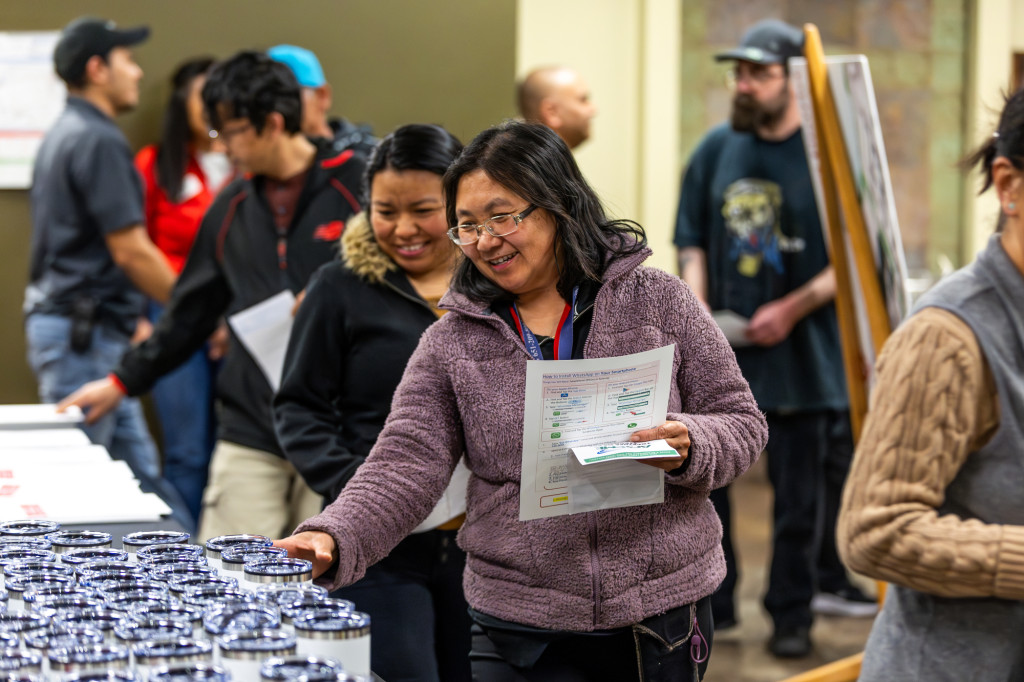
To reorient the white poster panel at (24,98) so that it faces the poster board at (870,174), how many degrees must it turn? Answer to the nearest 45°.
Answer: approximately 45° to its left

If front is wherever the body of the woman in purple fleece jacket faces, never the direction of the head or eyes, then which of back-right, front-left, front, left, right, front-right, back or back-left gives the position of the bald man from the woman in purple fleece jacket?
back

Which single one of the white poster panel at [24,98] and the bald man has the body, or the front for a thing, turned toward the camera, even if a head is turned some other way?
the white poster panel

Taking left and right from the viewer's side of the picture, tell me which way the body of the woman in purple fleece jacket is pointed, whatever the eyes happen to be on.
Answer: facing the viewer

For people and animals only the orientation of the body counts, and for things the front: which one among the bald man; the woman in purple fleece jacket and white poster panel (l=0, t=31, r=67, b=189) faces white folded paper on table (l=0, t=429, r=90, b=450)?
the white poster panel

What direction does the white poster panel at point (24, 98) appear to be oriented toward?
toward the camera

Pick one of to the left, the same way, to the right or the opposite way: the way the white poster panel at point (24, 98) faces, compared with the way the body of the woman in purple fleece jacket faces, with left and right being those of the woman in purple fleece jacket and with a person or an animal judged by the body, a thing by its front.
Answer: the same way

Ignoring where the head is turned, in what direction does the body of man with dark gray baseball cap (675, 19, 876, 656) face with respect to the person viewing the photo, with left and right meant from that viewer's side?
facing the viewer and to the left of the viewer

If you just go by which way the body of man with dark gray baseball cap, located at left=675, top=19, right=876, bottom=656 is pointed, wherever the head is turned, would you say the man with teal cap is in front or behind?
in front
